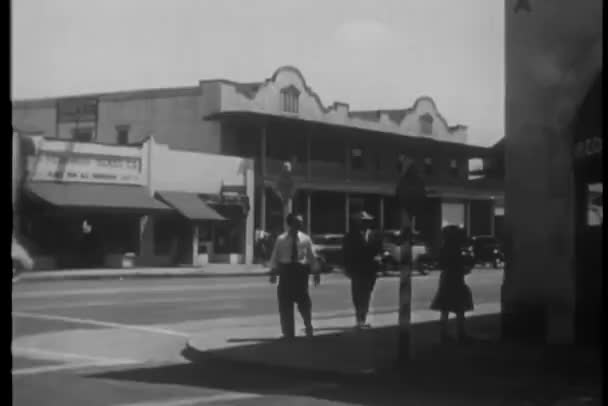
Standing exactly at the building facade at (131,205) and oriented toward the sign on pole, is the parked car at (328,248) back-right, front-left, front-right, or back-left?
front-left

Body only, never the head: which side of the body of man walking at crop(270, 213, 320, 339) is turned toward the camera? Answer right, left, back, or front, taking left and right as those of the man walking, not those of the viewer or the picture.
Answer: front

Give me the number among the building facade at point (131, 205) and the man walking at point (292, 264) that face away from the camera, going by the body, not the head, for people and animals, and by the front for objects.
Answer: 0

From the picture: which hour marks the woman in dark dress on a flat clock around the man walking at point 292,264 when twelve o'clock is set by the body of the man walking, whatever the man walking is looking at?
The woman in dark dress is roughly at 9 o'clock from the man walking.

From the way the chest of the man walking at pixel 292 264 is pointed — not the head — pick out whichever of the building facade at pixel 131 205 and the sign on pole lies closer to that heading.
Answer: the sign on pole

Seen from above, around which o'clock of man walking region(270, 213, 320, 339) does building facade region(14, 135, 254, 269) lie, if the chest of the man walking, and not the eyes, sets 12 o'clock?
The building facade is roughly at 5 o'clock from the man walking.

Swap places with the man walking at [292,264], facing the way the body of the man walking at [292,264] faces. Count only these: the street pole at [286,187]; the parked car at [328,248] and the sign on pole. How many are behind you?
2

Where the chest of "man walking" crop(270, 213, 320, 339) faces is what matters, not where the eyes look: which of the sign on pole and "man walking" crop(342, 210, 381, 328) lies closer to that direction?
the sign on pole

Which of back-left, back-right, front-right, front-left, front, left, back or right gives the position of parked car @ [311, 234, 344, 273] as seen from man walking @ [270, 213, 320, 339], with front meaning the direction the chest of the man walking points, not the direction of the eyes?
back

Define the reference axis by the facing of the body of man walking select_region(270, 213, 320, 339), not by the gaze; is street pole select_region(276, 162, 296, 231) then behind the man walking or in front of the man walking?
behind

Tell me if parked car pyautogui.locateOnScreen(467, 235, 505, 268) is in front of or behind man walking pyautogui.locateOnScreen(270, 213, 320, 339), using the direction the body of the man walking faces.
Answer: behind

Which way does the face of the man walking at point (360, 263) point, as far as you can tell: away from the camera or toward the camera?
toward the camera

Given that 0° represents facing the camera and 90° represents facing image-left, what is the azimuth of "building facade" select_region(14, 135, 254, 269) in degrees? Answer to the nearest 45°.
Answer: approximately 315°

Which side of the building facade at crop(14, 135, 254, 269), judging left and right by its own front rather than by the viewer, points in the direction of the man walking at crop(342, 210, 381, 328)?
front

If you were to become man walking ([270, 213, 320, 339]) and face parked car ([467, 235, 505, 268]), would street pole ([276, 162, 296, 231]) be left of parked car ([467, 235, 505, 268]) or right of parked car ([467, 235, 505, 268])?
left
